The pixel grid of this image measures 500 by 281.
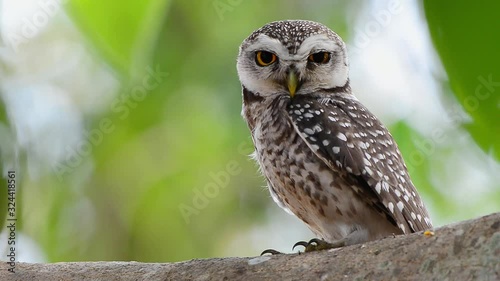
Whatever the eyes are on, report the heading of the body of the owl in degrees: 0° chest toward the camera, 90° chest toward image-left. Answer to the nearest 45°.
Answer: approximately 45°
